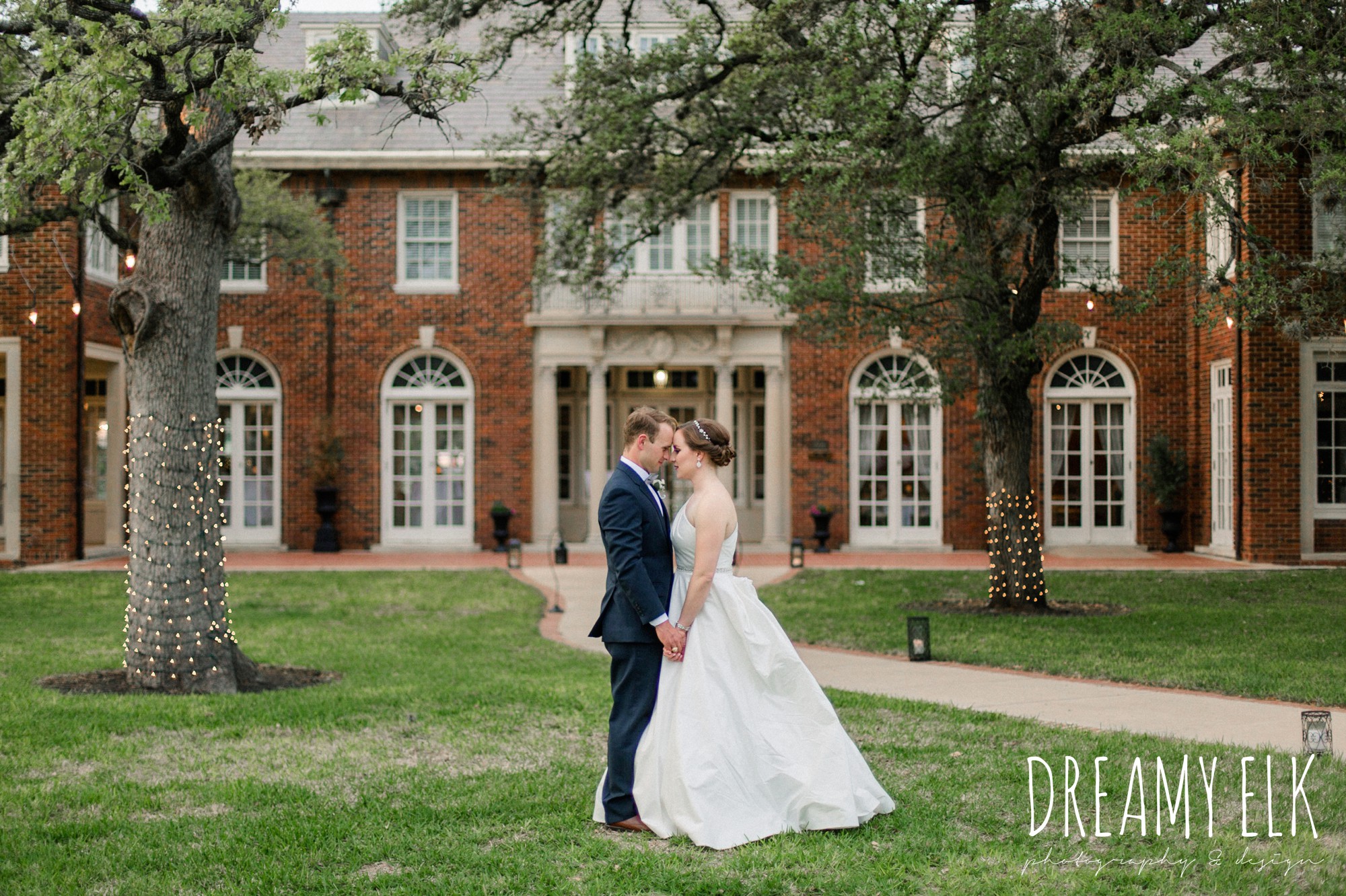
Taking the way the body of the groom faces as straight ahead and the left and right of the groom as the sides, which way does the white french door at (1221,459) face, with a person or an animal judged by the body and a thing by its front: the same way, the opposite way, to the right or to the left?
the opposite way

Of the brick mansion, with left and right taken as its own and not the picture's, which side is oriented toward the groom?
front

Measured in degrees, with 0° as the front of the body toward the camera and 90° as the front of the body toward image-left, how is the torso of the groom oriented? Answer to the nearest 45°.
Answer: approximately 270°

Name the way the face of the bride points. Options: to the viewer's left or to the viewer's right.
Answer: to the viewer's left

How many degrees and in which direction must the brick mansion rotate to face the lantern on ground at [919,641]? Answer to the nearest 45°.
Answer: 0° — it already faces it

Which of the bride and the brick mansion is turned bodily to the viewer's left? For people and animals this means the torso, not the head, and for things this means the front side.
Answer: the bride

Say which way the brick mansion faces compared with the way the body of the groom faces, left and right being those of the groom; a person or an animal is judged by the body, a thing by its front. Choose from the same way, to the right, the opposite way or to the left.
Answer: to the right

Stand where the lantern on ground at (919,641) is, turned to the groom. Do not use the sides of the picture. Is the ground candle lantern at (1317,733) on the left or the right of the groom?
left

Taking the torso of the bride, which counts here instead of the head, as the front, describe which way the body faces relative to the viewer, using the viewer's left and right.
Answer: facing to the left of the viewer

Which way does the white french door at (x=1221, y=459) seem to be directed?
to the viewer's left

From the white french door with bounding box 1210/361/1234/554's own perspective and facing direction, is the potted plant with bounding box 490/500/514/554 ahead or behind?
ahead

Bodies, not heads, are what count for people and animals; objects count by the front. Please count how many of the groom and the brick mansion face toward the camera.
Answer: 1

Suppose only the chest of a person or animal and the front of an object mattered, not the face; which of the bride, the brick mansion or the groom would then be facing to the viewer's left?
the bride
